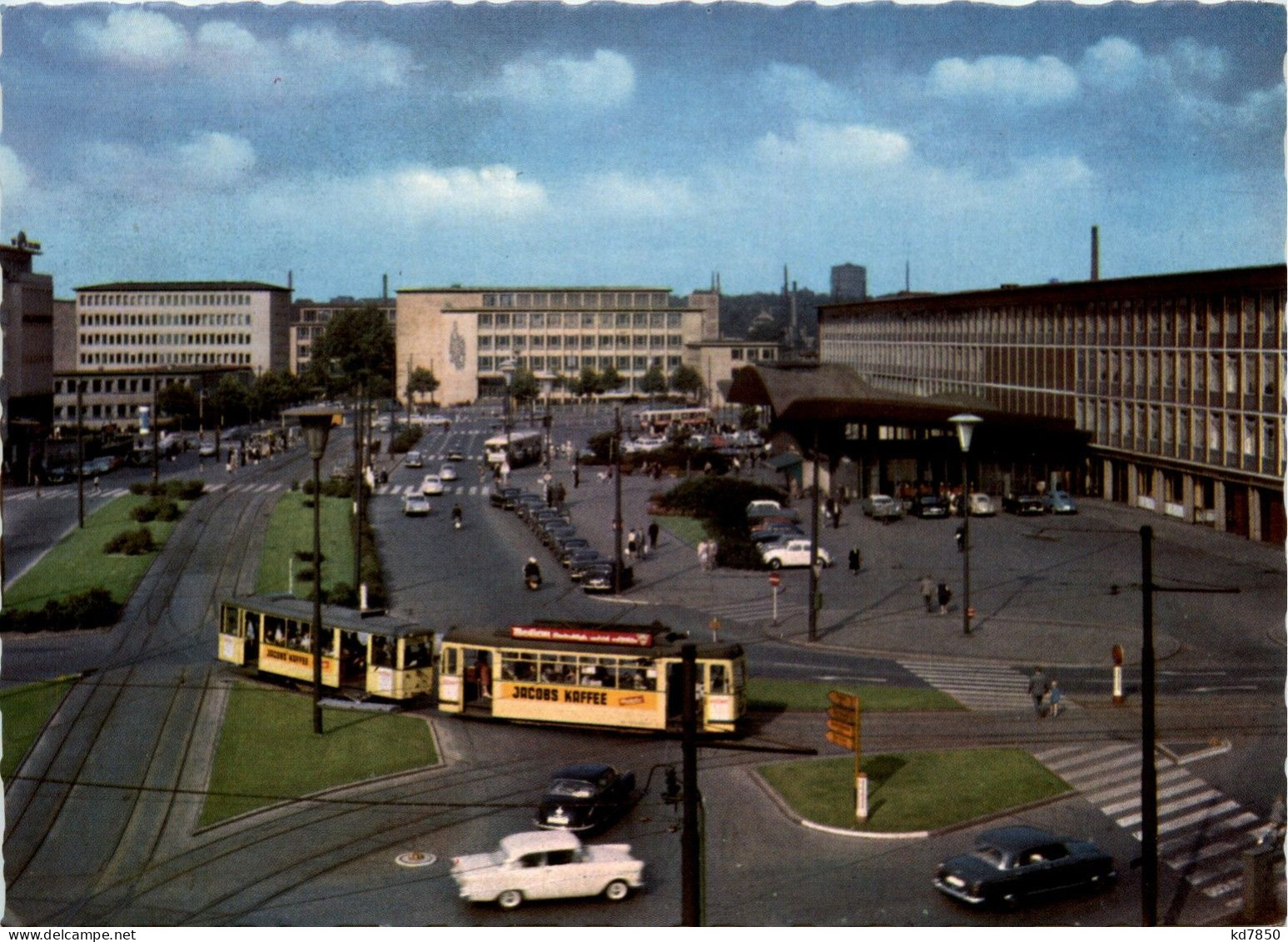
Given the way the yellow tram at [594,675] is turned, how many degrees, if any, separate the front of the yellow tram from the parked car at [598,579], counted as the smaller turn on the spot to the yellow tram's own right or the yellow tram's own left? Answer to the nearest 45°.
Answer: approximately 90° to the yellow tram's own left

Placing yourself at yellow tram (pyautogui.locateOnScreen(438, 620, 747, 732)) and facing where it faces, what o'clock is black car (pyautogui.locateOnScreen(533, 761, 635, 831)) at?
The black car is roughly at 3 o'clock from the yellow tram.

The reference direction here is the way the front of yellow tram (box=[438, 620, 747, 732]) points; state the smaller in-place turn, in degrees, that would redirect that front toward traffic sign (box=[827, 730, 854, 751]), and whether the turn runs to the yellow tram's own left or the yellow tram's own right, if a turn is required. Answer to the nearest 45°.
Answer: approximately 45° to the yellow tram's own right

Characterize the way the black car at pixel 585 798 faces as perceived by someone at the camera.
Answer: facing away from the viewer and to the right of the viewer

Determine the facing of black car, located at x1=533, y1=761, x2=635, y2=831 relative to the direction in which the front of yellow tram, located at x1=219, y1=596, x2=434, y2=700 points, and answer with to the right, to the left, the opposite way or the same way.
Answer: to the left

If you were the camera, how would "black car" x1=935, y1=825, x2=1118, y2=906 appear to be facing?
facing away from the viewer and to the right of the viewer

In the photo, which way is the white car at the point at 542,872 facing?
to the viewer's right

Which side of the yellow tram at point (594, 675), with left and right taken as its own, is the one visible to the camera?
right

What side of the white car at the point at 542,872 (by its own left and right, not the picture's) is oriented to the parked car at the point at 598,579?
left

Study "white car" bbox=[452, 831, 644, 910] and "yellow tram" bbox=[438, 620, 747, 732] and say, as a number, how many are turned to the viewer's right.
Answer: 2

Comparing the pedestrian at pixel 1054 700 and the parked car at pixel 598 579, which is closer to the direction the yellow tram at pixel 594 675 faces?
the pedestrian
